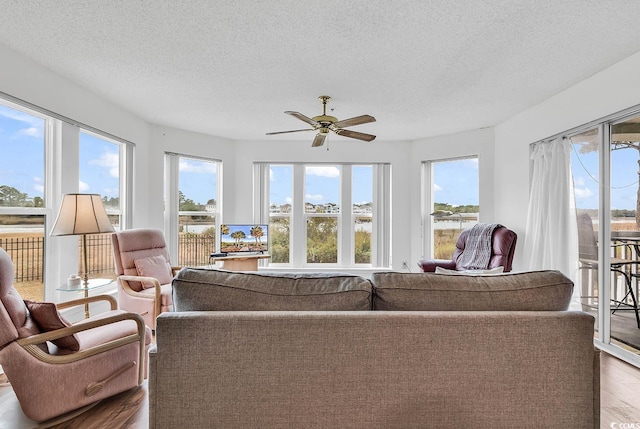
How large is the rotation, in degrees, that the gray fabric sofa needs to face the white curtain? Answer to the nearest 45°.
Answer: approximately 45° to its right

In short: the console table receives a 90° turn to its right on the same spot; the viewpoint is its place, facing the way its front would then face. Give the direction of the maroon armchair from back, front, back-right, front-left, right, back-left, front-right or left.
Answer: back-left

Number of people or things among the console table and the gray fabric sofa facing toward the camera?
1

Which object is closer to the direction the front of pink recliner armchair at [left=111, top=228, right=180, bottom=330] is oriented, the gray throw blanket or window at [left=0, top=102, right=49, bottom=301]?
the gray throw blanket

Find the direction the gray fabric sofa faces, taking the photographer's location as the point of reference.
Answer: facing away from the viewer

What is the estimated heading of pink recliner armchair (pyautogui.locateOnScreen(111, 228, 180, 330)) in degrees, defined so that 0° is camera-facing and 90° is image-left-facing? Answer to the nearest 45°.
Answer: approximately 315°

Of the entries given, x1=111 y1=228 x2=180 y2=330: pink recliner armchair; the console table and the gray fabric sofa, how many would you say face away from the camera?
1

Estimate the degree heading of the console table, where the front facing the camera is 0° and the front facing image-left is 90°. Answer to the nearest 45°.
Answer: approximately 0°

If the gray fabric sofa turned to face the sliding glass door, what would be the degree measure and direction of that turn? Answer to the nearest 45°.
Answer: approximately 45° to its right

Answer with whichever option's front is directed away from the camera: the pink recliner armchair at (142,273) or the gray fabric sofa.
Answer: the gray fabric sofa

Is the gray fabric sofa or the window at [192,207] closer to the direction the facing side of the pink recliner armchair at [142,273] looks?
the gray fabric sofa
